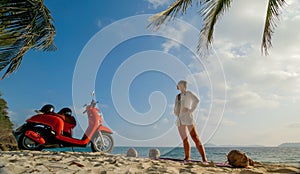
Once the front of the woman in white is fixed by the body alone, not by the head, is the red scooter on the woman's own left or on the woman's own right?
on the woman's own right

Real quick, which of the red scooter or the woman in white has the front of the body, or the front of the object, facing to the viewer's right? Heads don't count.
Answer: the red scooter

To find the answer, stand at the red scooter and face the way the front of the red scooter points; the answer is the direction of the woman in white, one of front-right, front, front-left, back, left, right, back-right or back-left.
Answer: front-right

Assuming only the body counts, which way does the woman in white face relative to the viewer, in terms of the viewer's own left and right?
facing the viewer and to the left of the viewer

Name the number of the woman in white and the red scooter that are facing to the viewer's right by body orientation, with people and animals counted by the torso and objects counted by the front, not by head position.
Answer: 1

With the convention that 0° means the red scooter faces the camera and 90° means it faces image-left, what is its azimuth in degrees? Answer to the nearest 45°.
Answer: approximately 270°
